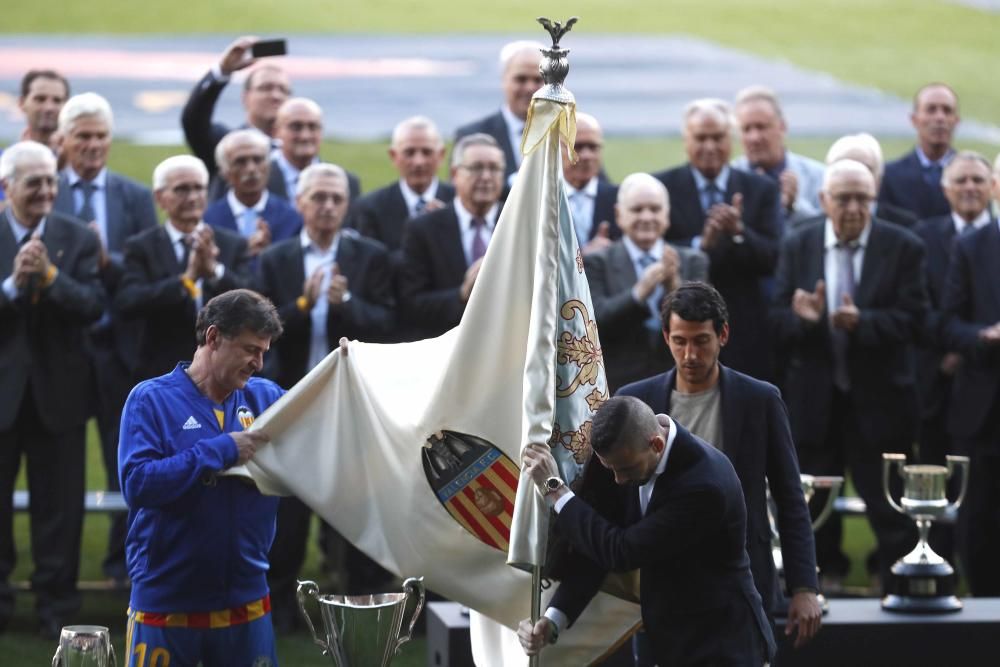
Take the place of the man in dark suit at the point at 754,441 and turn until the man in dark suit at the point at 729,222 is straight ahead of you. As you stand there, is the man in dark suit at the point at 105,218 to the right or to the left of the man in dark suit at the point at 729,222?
left

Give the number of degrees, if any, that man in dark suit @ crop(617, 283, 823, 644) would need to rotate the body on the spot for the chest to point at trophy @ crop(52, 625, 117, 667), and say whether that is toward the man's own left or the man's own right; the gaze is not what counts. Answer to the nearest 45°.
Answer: approximately 45° to the man's own right

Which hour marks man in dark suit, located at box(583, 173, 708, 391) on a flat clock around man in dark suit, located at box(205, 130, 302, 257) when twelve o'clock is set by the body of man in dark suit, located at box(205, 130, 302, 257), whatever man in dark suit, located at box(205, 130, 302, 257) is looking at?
man in dark suit, located at box(583, 173, 708, 391) is roughly at 10 o'clock from man in dark suit, located at box(205, 130, 302, 257).

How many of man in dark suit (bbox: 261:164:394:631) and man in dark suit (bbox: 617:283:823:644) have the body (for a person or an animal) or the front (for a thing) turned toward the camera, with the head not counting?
2

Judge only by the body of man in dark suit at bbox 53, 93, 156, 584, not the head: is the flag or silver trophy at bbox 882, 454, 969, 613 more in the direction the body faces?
the flag

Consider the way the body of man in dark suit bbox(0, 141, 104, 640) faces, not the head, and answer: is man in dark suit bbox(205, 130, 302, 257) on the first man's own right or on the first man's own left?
on the first man's own left

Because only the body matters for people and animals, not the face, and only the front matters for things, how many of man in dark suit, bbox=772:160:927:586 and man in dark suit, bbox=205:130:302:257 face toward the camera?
2

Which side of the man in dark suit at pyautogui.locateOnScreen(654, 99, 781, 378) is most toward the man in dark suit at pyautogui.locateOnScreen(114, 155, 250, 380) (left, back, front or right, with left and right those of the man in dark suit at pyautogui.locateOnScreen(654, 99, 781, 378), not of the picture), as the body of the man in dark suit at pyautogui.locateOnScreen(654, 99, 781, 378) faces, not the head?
right

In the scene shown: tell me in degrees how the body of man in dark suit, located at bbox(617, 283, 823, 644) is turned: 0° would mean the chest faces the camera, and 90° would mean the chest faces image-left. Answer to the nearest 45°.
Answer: approximately 0°

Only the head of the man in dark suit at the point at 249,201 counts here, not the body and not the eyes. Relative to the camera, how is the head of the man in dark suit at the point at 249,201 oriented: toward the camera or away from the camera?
toward the camera

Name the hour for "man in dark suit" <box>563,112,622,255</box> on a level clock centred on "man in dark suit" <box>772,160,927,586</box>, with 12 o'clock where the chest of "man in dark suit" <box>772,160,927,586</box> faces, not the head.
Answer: "man in dark suit" <box>563,112,622,255</box> is roughly at 3 o'clock from "man in dark suit" <box>772,160,927,586</box>.

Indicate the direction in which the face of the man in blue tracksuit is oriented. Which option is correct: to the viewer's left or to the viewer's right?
to the viewer's right

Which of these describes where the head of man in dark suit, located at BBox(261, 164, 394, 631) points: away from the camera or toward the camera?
toward the camera

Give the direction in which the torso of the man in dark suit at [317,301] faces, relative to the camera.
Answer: toward the camera

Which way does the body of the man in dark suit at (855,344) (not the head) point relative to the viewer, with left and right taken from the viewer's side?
facing the viewer

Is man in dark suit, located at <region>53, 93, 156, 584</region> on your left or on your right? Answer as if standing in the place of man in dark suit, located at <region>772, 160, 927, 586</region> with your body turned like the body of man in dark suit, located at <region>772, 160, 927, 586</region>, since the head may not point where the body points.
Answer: on your right

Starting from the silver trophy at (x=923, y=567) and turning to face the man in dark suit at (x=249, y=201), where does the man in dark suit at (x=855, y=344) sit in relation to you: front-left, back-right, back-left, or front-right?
front-right
